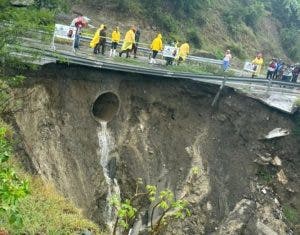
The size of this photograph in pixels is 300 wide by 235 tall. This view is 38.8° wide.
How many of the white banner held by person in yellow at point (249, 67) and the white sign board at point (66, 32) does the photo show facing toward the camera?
2

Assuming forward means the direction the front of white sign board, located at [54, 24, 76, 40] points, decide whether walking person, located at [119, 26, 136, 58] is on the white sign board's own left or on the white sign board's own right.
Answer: on the white sign board's own left

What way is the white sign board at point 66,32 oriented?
toward the camera

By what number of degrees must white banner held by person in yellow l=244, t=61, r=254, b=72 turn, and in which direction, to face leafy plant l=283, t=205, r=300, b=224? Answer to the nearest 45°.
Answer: approximately 45° to its left

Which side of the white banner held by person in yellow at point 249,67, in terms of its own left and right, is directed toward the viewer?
front

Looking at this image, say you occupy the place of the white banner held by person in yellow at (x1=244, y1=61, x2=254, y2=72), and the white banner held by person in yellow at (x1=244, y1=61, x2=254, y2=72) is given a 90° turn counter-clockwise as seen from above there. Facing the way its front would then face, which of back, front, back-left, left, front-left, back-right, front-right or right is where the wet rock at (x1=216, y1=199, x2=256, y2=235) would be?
right

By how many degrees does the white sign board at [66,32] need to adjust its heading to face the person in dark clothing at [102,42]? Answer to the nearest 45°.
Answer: approximately 135° to its left
